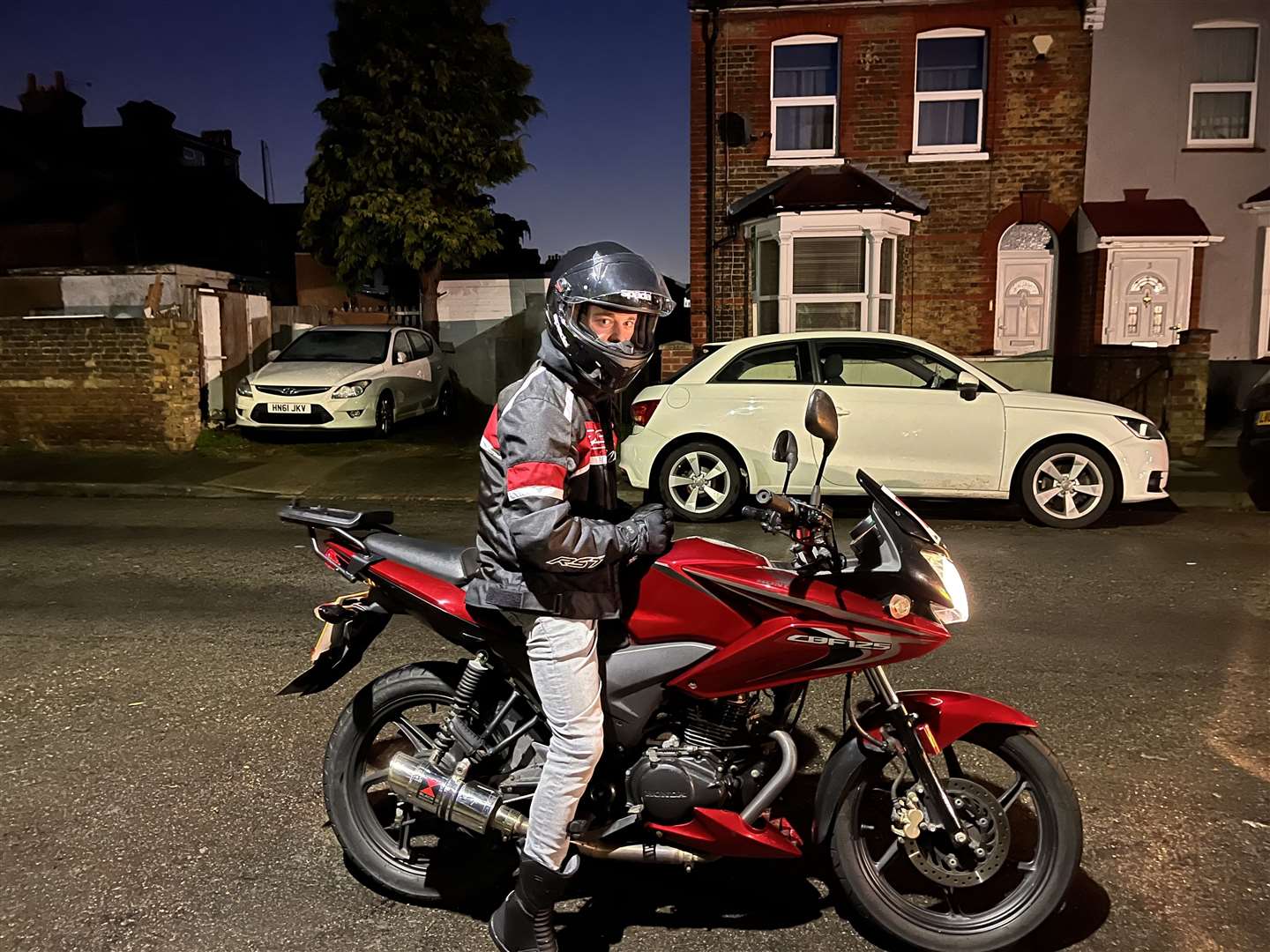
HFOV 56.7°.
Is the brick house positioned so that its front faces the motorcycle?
yes

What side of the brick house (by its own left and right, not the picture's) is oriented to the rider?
front

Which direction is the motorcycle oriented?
to the viewer's right

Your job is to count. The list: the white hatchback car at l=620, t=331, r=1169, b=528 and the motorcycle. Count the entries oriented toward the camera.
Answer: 0

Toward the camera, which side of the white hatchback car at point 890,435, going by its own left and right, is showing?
right

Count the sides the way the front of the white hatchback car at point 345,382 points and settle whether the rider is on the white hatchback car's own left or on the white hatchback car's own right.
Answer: on the white hatchback car's own left

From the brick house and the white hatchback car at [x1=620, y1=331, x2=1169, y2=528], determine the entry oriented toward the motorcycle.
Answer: the brick house

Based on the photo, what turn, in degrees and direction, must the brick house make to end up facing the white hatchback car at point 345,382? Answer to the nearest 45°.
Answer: approximately 45° to its right

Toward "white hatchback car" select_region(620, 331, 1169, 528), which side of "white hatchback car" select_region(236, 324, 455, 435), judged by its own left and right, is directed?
left

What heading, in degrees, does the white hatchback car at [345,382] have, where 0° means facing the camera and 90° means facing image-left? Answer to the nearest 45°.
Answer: approximately 45°

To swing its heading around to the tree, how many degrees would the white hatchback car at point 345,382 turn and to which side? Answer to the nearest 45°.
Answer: approximately 135° to its right

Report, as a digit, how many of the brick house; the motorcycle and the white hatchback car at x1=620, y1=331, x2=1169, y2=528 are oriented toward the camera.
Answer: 1

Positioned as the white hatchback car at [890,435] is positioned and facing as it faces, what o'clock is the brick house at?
The brick house is roughly at 9 o'clock from the white hatchback car.

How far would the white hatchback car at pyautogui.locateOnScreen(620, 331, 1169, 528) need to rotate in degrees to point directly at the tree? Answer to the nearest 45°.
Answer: approximately 135° to its left

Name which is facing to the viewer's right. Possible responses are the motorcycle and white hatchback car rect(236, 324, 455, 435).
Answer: the motorcycle

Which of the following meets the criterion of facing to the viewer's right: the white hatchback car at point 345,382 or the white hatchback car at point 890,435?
the white hatchback car at point 890,435
